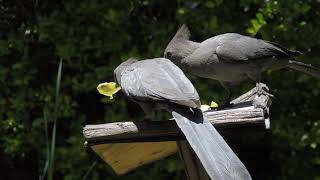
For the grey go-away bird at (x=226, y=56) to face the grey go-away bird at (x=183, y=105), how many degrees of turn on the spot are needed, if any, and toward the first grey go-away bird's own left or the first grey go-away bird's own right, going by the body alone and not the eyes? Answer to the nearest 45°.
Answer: approximately 90° to the first grey go-away bird's own left

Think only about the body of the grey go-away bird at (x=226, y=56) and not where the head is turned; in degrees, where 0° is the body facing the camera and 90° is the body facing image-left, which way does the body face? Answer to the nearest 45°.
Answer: approximately 90°

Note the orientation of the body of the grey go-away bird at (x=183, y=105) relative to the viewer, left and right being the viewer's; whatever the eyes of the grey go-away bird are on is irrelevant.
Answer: facing away from the viewer and to the left of the viewer
